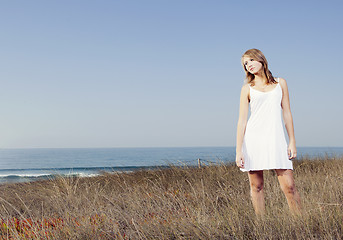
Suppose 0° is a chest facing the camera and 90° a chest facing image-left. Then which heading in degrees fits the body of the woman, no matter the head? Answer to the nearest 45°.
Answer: approximately 0°
